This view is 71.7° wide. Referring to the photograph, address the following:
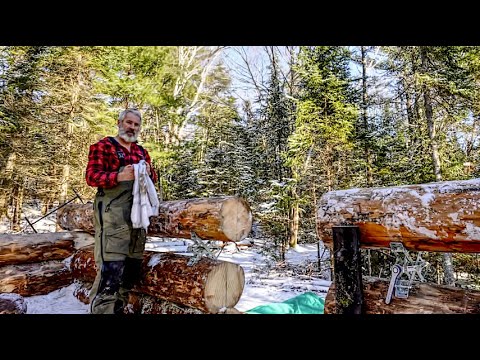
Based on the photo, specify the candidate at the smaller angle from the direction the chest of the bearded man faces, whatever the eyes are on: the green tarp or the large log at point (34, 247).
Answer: the green tarp

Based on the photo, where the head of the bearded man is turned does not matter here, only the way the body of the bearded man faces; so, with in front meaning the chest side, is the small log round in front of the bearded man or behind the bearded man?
behind

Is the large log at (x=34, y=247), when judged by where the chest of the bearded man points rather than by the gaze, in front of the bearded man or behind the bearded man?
behind

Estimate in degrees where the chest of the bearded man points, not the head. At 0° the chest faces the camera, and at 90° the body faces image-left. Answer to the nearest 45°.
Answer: approximately 315°

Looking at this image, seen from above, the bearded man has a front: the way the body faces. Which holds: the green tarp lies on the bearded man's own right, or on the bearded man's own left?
on the bearded man's own left

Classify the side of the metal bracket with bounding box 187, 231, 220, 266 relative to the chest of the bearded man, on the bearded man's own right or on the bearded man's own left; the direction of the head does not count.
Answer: on the bearded man's own left
